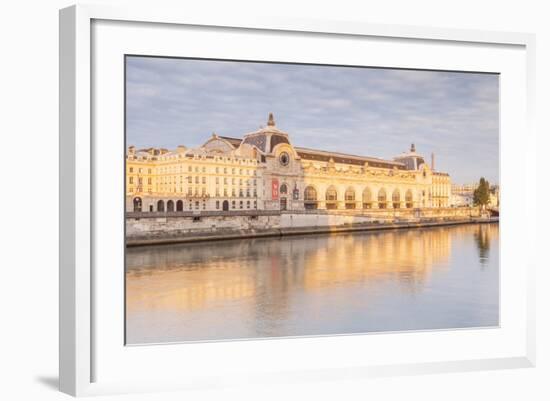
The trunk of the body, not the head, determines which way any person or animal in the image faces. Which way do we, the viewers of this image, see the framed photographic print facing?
facing the viewer and to the right of the viewer
